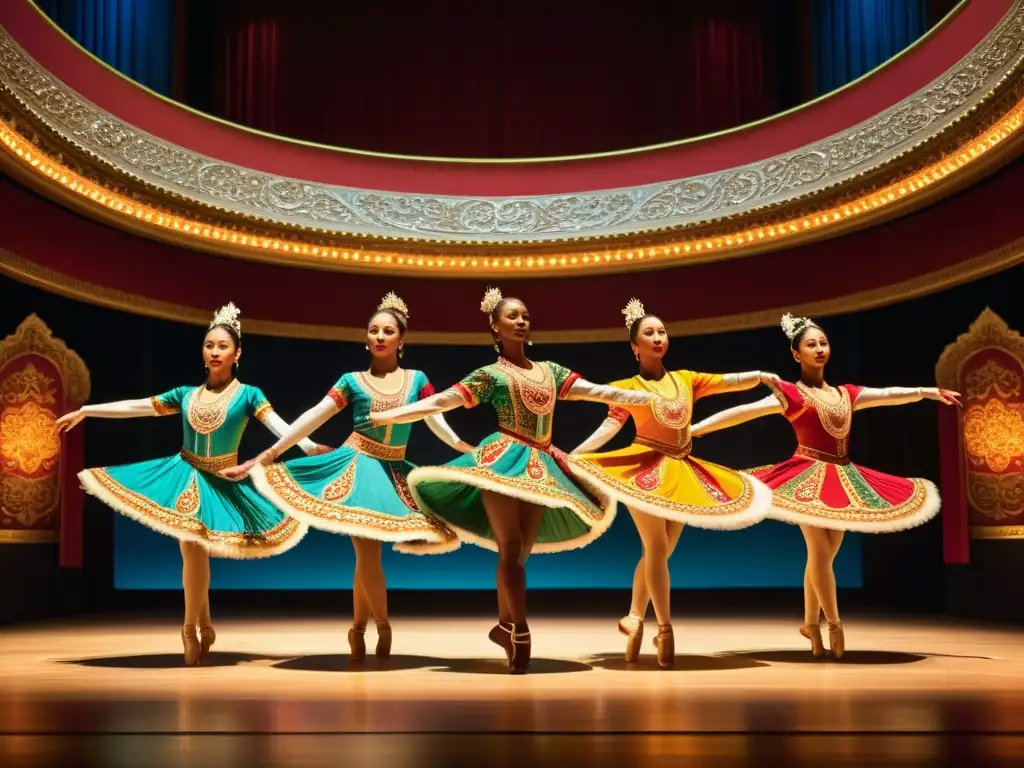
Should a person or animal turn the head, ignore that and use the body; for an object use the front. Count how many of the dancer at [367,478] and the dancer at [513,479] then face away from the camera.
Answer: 0

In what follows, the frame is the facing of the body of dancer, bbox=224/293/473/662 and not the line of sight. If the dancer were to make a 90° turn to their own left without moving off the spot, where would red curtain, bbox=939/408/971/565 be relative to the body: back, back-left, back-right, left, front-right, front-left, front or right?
front-left

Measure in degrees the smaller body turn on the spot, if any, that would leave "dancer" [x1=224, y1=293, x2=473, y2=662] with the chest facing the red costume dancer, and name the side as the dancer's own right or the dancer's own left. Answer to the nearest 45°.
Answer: approximately 90° to the dancer's own left

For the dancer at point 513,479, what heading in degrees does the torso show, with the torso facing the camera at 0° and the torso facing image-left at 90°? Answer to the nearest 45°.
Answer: approximately 315°

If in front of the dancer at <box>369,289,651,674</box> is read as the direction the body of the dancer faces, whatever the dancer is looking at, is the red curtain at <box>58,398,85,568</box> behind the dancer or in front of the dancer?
behind

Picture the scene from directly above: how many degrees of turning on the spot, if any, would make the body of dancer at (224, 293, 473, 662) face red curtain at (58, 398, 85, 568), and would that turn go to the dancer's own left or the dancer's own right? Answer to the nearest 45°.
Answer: approximately 135° to the dancer's own right

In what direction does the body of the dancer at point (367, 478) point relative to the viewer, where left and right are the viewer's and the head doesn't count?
facing the viewer
